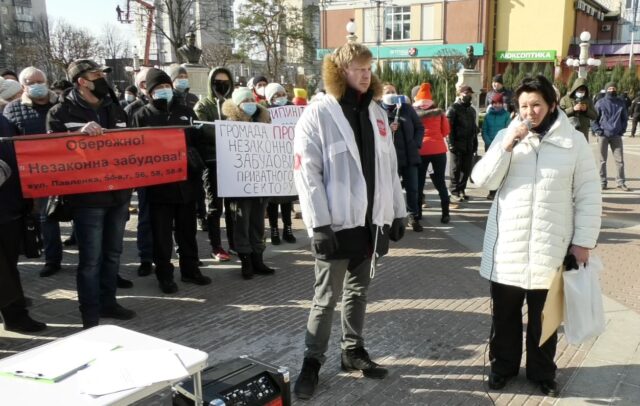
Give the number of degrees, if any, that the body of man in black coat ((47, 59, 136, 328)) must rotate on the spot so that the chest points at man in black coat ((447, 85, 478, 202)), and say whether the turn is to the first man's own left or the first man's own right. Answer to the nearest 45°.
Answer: approximately 90° to the first man's own left

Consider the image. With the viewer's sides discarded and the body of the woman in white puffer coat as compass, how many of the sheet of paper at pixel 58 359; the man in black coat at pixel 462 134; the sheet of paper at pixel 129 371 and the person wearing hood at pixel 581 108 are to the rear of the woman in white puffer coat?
2

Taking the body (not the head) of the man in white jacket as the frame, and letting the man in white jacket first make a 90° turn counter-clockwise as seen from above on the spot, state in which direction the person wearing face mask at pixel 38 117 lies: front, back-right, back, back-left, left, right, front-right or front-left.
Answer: left

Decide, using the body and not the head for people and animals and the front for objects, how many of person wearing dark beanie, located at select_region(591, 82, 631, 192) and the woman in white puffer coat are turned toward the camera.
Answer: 2

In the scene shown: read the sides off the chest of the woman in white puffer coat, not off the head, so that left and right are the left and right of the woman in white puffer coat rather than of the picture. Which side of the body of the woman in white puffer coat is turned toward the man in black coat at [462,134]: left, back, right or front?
back

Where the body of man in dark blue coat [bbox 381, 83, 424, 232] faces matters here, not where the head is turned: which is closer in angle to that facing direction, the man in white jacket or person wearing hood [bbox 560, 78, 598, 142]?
the man in white jacket

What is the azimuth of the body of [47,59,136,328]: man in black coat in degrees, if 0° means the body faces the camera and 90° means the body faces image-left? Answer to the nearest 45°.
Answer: approximately 315°

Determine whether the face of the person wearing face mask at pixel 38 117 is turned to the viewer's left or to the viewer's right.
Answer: to the viewer's right

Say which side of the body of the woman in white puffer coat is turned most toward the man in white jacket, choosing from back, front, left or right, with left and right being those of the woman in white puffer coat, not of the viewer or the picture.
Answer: right

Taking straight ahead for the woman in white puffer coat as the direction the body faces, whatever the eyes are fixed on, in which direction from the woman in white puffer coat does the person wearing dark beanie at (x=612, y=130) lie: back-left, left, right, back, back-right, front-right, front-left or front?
back

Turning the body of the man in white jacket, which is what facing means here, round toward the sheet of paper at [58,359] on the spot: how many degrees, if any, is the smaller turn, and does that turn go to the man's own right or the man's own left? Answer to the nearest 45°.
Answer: approximately 90° to the man's own right
